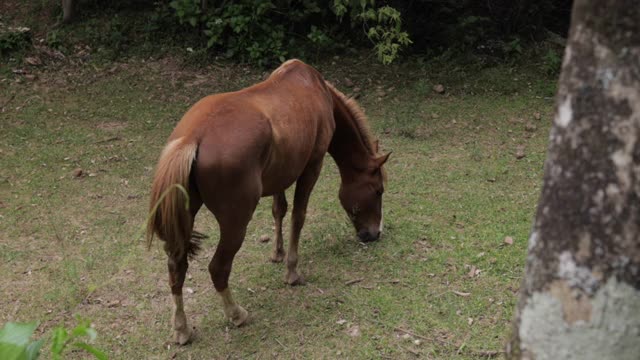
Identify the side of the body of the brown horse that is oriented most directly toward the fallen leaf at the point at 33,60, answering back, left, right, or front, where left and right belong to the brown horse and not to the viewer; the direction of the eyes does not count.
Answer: left

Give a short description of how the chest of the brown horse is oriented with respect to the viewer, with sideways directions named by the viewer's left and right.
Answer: facing away from the viewer and to the right of the viewer

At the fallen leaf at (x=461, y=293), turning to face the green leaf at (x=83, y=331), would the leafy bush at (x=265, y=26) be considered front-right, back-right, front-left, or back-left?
back-right

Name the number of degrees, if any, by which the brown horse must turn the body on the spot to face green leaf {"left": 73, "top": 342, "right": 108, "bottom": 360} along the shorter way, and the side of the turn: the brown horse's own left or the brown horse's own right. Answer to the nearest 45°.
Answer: approximately 135° to the brown horse's own right

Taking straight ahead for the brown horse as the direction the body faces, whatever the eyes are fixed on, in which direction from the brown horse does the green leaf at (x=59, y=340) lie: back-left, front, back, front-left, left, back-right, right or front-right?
back-right

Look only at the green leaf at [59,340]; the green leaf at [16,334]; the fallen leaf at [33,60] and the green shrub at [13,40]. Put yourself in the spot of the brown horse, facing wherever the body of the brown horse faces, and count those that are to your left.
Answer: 2

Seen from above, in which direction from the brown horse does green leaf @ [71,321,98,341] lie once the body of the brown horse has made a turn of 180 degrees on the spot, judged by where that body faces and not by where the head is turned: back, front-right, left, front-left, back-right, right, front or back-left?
front-left
